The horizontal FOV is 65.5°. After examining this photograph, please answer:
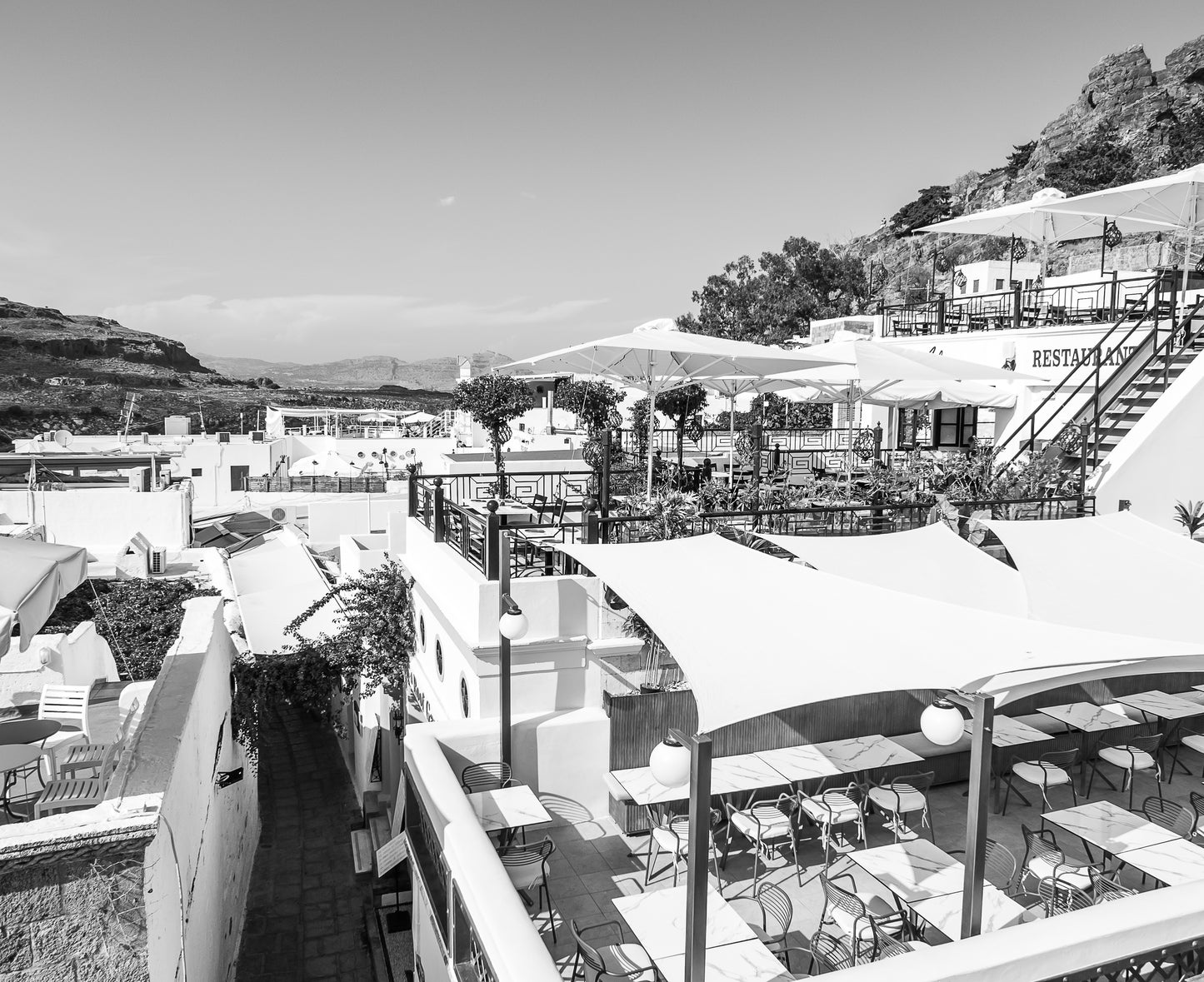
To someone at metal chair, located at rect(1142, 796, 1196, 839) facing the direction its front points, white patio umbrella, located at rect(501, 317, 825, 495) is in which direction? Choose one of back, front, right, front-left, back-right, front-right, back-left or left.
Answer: back-right

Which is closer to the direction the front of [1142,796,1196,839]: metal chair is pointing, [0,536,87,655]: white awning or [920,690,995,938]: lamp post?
the lamp post

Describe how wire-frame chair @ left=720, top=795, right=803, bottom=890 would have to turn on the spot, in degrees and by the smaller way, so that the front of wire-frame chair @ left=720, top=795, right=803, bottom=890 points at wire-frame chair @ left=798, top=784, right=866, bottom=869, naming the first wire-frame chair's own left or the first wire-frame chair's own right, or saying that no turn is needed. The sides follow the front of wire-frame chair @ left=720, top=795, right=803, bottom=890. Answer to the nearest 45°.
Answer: approximately 90° to the first wire-frame chair's own right

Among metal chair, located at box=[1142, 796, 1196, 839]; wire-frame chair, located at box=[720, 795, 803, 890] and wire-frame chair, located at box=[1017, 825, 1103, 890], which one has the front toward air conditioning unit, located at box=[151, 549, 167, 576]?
wire-frame chair, located at box=[720, 795, 803, 890]

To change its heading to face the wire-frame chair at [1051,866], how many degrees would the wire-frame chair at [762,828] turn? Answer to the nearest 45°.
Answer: approximately 135° to its right

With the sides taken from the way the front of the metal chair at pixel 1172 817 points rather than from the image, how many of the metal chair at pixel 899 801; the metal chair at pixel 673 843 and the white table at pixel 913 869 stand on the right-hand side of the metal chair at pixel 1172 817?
3

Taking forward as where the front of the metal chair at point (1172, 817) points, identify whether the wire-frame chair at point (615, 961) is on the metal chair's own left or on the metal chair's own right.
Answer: on the metal chair's own right

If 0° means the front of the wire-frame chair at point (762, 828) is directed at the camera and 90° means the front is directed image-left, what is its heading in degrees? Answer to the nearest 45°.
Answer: approximately 135°

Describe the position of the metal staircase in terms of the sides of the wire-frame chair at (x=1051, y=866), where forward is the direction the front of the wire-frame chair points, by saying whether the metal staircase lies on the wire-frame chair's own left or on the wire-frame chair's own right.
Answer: on the wire-frame chair's own left

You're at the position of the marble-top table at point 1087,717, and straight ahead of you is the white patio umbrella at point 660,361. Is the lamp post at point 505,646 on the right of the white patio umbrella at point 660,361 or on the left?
left

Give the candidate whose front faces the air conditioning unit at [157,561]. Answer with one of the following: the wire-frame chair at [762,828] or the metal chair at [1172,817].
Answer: the wire-frame chair

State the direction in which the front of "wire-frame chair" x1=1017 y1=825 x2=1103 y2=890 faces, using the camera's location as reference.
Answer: facing to the right of the viewer
